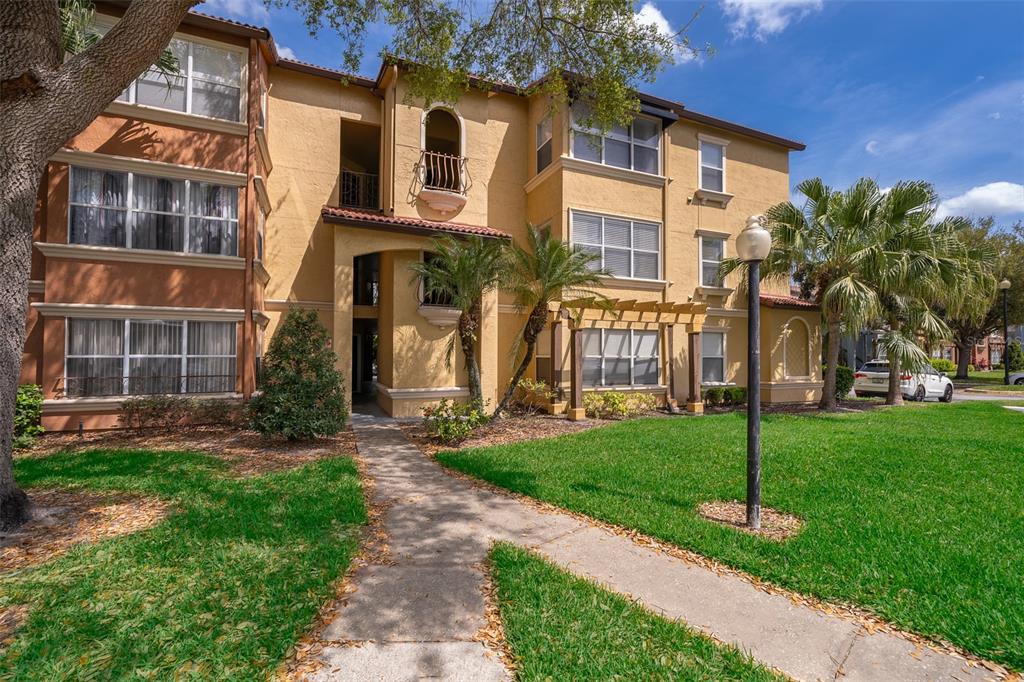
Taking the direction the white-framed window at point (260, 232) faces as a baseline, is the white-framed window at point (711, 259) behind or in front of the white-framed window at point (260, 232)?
in front

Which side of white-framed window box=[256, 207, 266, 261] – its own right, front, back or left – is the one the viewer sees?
right

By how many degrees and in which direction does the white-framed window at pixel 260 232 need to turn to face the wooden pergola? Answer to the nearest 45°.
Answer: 0° — it already faces it

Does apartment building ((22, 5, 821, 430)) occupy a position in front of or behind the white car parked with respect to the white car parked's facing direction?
behind

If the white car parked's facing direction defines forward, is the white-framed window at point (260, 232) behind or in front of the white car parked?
behind

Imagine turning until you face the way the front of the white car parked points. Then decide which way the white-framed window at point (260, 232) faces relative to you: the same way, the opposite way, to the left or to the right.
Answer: the same way

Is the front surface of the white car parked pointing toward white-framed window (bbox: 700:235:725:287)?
no

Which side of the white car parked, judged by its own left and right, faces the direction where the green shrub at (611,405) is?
back

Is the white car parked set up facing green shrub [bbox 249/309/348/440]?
no

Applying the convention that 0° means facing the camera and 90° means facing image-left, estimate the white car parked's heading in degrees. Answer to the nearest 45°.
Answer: approximately 225°

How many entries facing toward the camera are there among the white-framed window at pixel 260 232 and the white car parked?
0

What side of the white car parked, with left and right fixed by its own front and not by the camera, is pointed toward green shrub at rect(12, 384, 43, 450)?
back

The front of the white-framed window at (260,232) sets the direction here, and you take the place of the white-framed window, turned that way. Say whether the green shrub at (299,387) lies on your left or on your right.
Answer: on your right

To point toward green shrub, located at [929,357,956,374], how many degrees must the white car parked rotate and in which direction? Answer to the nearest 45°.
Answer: approximately 45° to its left

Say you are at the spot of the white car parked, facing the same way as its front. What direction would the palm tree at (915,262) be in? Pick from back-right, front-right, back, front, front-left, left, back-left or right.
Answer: back-right

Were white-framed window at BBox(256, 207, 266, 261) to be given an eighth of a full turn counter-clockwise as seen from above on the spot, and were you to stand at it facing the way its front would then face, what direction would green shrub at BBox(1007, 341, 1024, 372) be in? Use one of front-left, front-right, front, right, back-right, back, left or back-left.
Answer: front-right

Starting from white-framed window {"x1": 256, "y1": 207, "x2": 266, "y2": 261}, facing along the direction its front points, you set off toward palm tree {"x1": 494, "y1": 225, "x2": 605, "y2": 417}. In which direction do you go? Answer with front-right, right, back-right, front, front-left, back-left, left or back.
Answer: front-right
